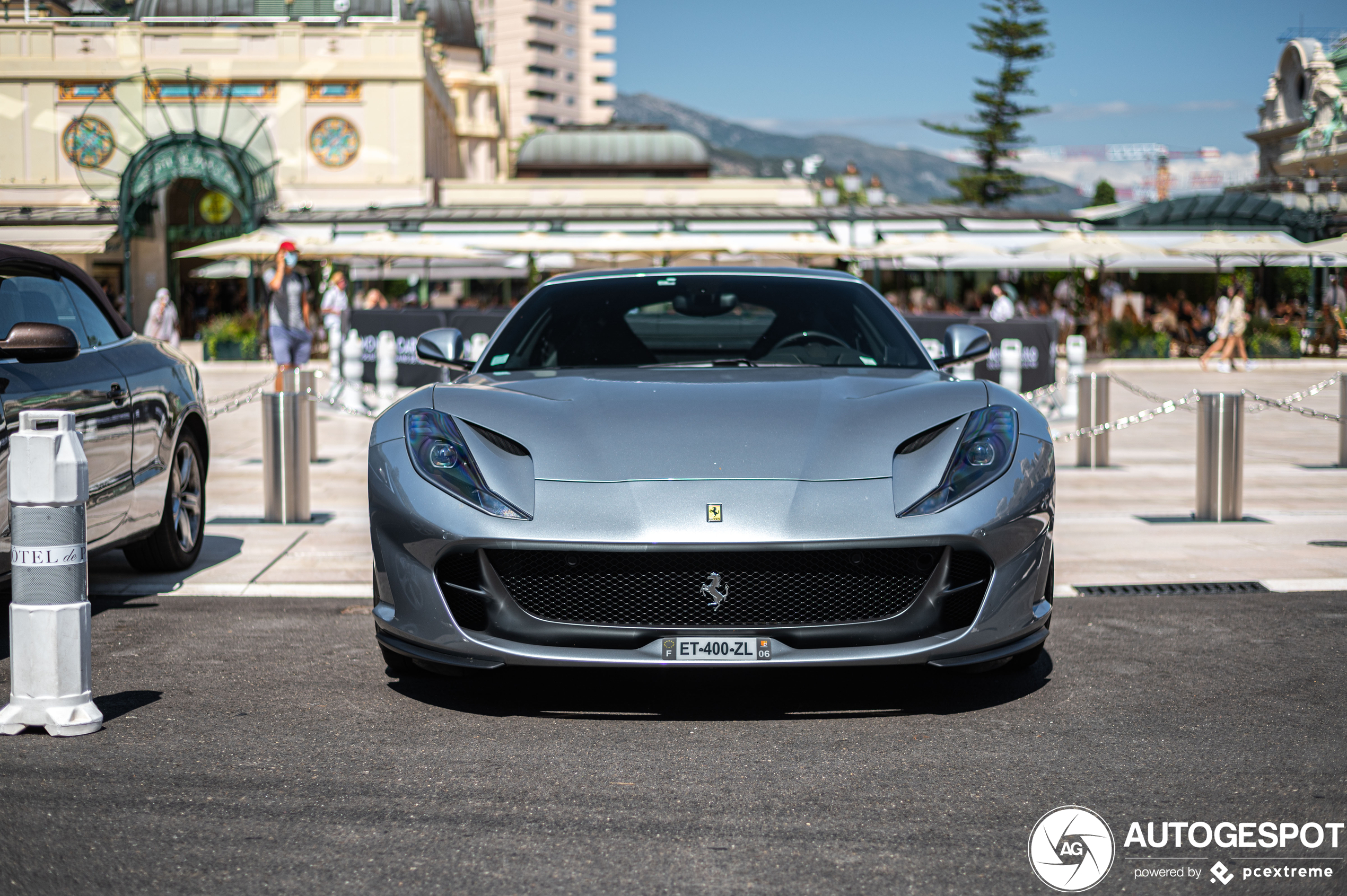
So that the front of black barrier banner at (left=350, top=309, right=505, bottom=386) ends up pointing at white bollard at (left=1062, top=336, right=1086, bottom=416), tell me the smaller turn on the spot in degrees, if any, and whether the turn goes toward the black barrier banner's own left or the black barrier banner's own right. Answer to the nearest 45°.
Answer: approximately 45° to the black barrier banner's own left

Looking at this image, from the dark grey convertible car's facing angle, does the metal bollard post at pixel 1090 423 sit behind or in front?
behind

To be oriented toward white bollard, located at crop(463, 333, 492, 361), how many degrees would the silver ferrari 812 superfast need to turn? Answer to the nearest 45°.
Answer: approximately 180°

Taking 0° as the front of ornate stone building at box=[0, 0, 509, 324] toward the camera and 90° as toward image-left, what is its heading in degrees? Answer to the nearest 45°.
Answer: approximately 0°

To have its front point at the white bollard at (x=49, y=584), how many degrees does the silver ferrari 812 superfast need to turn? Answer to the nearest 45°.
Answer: approximately 90° to its right

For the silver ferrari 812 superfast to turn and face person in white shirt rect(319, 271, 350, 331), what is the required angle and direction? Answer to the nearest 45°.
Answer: approximately 180°
